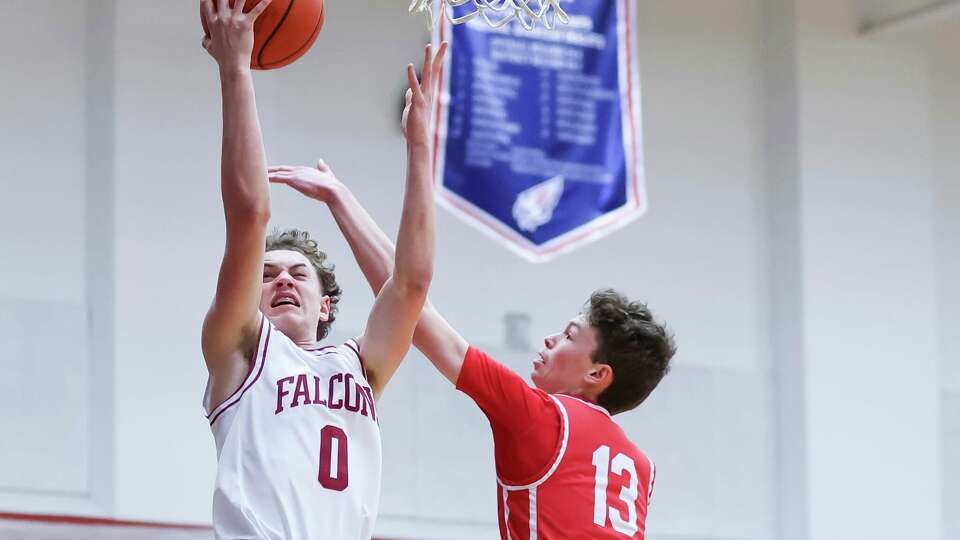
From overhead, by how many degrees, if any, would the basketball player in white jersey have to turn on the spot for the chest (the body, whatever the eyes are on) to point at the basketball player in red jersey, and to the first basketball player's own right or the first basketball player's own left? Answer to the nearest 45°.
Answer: approximately 90° to the first basketball player's own left

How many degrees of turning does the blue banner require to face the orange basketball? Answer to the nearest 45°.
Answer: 0° — it already faces it

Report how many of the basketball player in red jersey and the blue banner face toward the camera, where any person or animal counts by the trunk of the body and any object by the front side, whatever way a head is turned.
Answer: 1

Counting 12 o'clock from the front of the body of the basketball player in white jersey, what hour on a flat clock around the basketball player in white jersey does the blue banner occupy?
The blue banner is roughly at 8 o'clock from the basketball player in white jersey.

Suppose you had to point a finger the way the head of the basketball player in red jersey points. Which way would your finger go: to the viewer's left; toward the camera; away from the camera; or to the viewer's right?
to the viewer's left

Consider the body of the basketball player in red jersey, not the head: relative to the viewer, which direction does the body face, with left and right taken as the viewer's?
facing away from the viewer and to the left of the viewer

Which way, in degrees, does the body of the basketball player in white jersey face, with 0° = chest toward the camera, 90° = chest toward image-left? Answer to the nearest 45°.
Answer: approximately 315°
